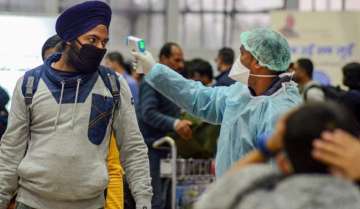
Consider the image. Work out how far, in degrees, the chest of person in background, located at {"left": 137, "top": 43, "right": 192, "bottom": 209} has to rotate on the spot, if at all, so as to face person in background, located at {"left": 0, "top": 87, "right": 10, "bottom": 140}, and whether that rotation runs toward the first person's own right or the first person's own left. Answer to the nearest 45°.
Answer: approximately 90° to the first person's own right

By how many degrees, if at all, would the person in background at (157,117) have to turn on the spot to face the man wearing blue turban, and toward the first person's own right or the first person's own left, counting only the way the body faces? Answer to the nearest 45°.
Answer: approximately 45° to the first person's own right

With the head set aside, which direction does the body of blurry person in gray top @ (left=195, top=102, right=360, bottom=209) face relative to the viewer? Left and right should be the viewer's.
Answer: facing away from the viewer

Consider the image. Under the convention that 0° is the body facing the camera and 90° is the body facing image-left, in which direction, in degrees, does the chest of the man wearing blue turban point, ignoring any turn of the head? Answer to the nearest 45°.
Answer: approximately 0°

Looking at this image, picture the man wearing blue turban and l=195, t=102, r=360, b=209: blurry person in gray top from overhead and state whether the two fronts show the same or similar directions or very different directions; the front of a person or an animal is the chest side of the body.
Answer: very different directions

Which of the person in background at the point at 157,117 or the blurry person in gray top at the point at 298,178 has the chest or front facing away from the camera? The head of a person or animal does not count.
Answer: the blurry person in gray top at the point at 298,178

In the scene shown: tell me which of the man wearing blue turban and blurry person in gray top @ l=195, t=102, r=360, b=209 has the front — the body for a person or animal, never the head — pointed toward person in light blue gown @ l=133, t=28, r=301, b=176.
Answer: blurry person in gray top @ l=195, t=102, r=360, b=209

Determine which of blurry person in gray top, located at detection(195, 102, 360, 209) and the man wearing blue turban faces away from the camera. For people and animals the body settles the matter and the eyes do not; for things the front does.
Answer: the blurry person in gray top
